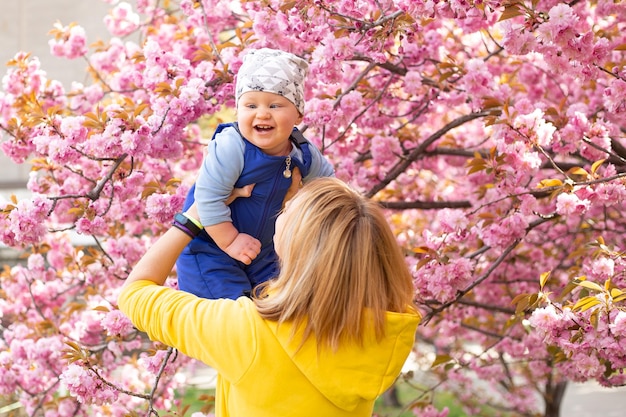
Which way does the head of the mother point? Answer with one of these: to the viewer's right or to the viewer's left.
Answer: to the viewer's left

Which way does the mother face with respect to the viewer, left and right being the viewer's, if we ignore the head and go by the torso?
facing away from the viewer and to the left of the viewer
